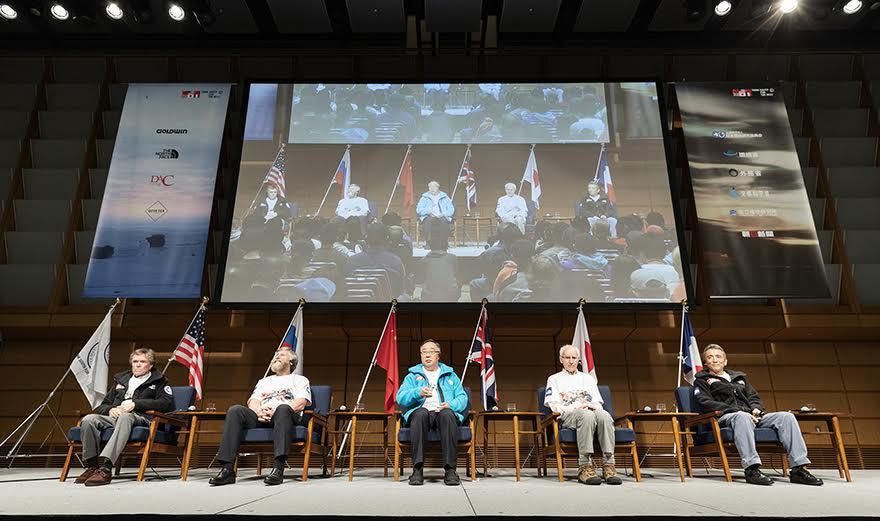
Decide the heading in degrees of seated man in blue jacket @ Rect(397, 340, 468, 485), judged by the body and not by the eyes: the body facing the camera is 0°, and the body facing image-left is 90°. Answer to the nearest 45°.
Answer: approximately 0°

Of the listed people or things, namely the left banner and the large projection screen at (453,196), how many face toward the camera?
2

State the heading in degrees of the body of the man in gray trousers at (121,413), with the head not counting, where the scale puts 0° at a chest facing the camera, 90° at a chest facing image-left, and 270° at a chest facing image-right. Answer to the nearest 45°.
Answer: approximately 45°

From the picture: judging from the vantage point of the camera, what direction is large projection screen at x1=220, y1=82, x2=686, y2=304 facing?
facing the viewer

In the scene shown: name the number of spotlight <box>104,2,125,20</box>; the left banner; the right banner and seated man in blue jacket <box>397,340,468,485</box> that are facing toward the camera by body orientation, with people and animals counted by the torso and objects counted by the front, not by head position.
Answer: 4

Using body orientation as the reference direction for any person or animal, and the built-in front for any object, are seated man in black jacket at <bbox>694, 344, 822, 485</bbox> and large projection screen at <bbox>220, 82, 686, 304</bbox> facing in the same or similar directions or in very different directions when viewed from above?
same or similar directions

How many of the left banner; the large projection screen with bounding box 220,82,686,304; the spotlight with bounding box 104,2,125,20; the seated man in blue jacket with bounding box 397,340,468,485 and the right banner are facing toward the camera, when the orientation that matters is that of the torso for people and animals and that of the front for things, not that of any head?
5

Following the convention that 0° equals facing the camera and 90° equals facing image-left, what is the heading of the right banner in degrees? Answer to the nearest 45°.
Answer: approximately 0°

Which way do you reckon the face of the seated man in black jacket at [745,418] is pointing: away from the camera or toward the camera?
toward the camera

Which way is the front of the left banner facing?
toward the camera

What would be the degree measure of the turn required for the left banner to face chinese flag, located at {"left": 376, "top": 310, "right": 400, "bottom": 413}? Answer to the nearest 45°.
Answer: approximately 45° to its left

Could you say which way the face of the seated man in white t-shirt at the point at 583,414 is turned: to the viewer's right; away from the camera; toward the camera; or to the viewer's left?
toward the camera

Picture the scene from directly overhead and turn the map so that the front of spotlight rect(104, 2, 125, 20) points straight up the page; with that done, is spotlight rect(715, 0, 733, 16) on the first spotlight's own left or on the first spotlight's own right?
on the first spotlight's own left

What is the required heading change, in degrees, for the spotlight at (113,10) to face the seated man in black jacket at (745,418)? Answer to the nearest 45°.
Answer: approximately 45° to its left

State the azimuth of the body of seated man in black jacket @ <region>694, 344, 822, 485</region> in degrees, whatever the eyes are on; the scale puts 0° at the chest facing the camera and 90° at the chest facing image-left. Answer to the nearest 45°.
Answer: approximately 315°
